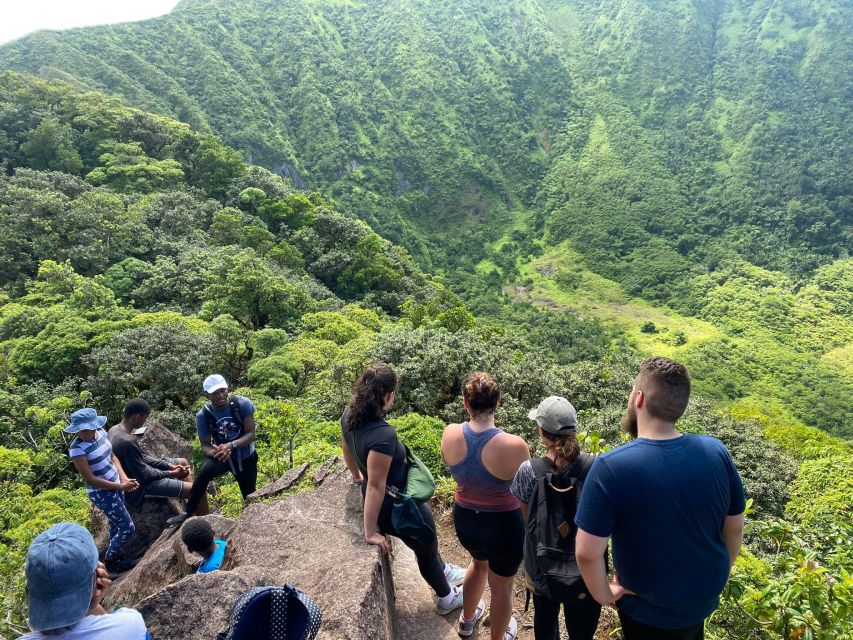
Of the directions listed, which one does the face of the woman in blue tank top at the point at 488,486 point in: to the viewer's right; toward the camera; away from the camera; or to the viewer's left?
away from the camera

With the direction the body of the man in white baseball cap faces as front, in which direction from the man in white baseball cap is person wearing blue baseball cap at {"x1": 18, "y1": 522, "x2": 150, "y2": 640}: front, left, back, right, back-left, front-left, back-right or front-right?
front

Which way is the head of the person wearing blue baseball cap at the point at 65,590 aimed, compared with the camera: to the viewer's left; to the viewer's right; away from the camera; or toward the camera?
away from the camera

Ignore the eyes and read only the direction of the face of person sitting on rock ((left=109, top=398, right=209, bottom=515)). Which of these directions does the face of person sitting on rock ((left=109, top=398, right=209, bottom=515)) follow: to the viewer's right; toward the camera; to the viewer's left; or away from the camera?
to the viewer's right

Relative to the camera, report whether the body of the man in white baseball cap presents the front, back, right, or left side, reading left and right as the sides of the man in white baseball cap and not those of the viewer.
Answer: front

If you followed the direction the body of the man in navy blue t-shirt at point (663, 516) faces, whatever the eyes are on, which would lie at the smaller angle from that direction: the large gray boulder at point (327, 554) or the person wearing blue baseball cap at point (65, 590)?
the large gray boulder

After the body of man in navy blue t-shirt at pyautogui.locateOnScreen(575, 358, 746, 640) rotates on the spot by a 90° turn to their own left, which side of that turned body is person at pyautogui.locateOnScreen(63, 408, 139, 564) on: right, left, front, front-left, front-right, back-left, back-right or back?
front

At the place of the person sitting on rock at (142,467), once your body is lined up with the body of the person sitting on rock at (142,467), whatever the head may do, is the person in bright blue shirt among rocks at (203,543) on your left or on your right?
on your right

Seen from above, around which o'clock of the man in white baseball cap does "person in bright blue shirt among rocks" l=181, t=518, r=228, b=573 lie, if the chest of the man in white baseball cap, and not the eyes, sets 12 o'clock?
The person in bright blue shirt among rocks is roughly at 12 o'clock from the man in white baseball cap.

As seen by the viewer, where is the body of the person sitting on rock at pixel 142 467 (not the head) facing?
to the viewer's right

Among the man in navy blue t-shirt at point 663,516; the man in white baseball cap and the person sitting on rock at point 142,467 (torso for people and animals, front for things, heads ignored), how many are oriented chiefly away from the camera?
1

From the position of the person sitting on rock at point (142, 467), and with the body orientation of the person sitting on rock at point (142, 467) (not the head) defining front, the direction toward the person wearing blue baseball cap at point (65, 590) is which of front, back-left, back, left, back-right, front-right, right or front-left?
right

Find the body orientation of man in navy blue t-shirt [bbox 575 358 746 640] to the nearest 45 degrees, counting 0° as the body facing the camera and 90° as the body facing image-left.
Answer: approximately 180°

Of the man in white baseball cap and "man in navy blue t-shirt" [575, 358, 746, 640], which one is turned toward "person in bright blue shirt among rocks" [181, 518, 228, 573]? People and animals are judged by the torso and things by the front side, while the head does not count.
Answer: the man in white baseball cap

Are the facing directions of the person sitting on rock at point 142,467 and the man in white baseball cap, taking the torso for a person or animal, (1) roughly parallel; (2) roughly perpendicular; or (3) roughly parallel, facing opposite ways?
roughly perpendicular

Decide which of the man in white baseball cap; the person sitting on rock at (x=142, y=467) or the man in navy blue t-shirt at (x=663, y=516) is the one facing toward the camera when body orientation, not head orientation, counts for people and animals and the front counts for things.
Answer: the man in white baseball cap
